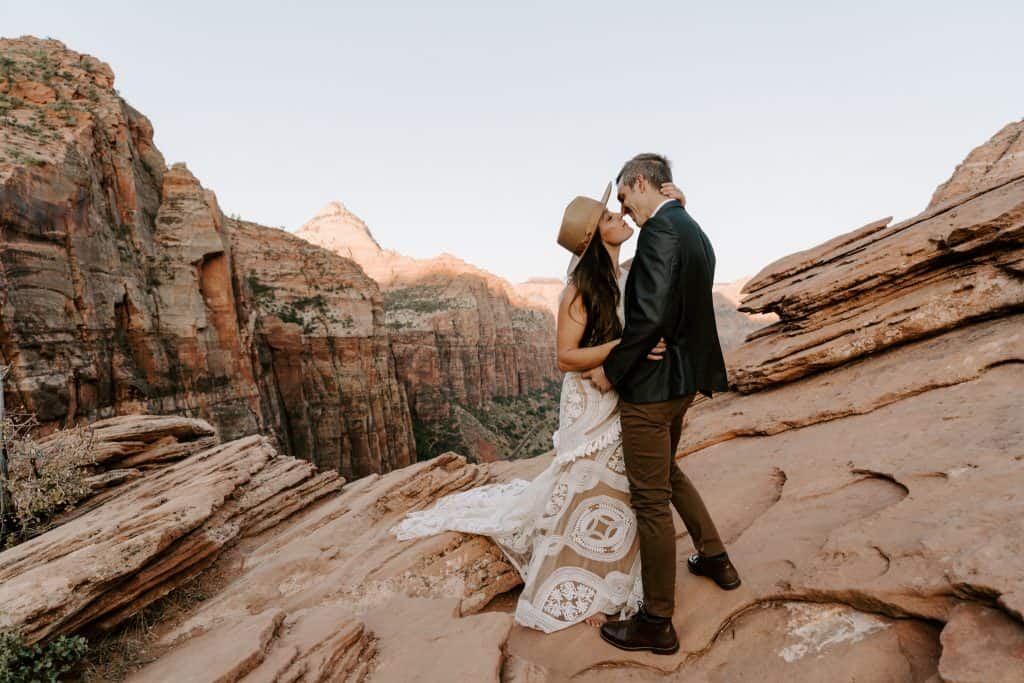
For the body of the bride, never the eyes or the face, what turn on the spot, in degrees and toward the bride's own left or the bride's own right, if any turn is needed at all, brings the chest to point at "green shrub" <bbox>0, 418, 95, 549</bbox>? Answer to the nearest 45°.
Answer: approximately 180°

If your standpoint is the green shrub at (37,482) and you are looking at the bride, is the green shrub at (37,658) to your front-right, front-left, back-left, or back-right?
front-right

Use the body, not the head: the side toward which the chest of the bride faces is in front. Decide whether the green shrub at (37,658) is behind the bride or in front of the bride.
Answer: behind

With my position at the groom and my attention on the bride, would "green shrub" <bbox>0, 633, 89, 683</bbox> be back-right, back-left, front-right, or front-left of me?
front-left

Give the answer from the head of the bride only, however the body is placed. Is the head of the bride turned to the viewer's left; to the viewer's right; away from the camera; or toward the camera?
to the viewer's right

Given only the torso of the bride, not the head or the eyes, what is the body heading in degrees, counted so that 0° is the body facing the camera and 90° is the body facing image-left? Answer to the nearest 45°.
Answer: approximately 270°
